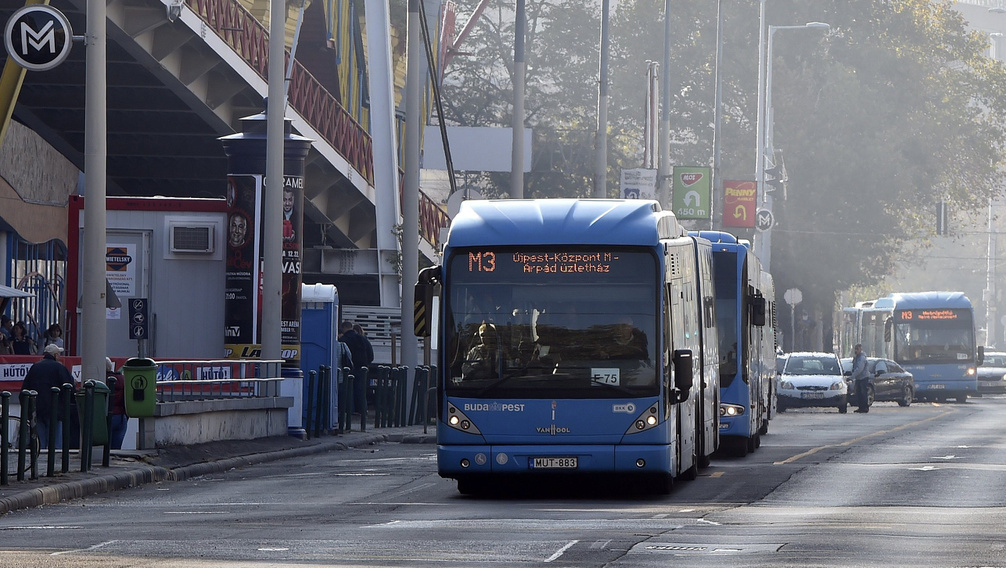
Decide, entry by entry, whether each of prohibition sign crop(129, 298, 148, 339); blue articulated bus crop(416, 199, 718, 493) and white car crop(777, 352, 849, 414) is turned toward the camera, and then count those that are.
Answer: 3

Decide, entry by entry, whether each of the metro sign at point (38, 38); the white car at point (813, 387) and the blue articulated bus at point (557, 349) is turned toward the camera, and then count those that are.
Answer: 3

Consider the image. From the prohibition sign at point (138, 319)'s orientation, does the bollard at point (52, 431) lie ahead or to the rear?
ahead

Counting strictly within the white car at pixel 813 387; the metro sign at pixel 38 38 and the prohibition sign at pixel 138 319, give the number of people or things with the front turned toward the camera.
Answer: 3

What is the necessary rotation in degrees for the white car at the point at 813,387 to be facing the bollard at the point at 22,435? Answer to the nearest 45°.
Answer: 0° — it already faces it

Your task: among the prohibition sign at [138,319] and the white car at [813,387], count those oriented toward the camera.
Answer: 2

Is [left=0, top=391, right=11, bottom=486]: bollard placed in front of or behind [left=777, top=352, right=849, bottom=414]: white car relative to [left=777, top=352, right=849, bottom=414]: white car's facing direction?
in front
